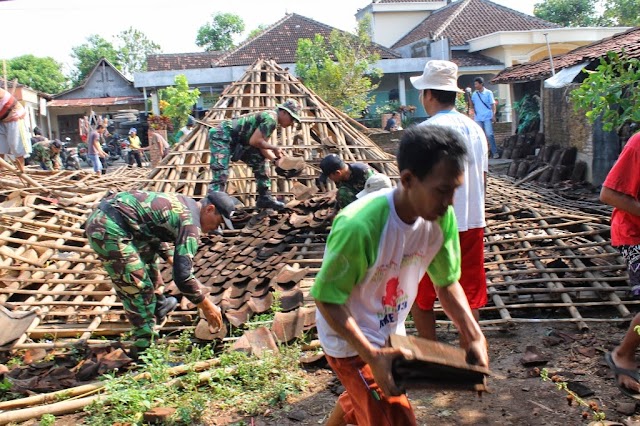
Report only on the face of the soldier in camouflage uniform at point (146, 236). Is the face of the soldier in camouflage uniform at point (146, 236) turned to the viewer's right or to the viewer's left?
to the viewer's right

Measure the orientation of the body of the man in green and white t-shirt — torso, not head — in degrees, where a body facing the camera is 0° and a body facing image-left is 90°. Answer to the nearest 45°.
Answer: approximately 315°

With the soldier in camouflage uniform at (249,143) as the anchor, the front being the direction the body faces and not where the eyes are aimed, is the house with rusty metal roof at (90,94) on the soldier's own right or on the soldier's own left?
on the soldier's own left

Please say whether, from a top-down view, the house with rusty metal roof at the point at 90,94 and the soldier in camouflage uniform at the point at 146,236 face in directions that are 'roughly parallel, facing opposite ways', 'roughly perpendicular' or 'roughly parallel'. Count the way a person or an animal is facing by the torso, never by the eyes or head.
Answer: roughly perpendicular

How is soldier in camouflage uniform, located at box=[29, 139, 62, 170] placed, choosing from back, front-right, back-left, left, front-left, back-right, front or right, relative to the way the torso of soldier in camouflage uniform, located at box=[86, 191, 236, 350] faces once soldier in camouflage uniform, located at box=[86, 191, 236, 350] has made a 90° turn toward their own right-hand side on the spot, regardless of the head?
back

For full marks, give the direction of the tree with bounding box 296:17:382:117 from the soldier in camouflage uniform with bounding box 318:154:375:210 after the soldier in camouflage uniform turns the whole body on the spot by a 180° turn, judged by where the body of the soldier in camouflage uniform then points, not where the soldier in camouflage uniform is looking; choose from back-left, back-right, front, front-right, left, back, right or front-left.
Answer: left

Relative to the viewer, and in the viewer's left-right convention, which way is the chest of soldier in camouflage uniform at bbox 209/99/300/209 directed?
facing to the right of the viewer

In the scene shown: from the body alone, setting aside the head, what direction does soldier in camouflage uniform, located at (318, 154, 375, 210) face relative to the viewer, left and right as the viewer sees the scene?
facing to the left of the viewer

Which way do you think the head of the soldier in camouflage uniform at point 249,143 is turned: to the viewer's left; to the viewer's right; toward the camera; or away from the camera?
to the viewer's right

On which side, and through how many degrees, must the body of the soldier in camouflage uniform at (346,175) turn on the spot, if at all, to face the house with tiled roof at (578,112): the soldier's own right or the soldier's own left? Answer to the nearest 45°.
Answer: approximately 135° to the soldier's own right

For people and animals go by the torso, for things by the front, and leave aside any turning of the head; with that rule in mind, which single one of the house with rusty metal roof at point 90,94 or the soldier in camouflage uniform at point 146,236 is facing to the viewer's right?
the soldier in camouflage uniform

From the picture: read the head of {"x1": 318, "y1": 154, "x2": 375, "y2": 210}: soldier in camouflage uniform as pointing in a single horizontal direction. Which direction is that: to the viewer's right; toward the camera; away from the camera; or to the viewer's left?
to the viewer's left

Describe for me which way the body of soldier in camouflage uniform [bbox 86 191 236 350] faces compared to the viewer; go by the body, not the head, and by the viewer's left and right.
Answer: facing to the right of the viewer

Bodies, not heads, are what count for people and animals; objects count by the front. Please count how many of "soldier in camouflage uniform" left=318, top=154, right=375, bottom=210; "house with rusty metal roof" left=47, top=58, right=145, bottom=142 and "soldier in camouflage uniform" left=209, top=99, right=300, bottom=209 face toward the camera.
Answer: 1
